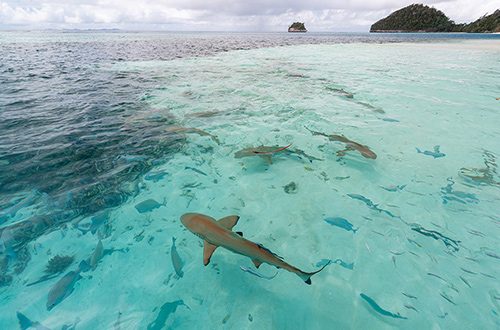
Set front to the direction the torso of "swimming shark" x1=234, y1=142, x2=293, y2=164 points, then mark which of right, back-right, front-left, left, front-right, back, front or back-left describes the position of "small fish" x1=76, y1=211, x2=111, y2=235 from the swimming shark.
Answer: front-left

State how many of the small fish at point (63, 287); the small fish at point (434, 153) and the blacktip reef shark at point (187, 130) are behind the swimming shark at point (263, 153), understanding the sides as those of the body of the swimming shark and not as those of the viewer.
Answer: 1

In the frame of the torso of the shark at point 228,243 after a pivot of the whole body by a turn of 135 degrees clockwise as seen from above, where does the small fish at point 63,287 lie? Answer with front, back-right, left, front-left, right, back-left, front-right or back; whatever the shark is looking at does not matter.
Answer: back

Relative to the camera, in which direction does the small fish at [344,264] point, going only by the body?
to the viewer's left

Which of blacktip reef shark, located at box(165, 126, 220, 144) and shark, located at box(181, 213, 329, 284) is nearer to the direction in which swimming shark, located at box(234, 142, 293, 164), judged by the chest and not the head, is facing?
the blacktip reef shark

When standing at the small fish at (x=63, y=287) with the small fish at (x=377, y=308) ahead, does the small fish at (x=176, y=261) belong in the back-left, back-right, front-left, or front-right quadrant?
front-left

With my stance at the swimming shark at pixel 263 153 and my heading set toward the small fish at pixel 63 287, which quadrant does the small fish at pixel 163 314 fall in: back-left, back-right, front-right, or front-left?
front-left

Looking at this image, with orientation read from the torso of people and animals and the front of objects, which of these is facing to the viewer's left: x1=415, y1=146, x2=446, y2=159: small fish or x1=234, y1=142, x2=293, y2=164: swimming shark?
the swimming shark

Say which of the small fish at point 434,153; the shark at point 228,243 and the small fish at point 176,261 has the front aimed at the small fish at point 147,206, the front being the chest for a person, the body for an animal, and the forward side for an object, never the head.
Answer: the shark

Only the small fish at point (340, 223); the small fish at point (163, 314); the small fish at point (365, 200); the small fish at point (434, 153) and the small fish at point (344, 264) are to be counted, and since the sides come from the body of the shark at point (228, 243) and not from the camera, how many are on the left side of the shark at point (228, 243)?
1

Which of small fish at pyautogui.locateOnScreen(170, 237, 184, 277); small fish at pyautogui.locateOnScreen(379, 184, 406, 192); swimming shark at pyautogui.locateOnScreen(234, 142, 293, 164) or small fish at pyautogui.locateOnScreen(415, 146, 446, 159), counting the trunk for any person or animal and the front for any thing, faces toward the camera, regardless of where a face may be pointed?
small fish at pyautogui.locateOnScreen(170, 237, 184, 277)

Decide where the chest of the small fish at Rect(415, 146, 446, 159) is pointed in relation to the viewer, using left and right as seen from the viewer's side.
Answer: facing to the right of the viewer

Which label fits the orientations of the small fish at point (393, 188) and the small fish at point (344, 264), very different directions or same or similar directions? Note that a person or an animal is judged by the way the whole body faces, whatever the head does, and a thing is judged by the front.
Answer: same or similar directions
